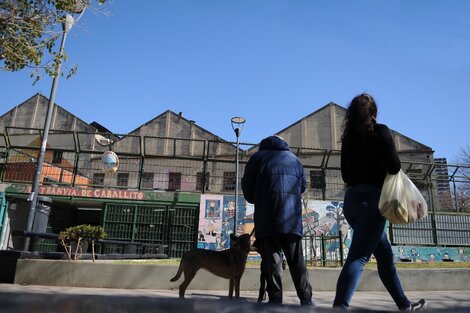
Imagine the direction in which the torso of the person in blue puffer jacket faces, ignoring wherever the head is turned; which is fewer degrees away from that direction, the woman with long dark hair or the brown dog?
the brown dog

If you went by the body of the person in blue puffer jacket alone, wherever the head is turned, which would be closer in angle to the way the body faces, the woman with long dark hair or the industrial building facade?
the industrial building facade

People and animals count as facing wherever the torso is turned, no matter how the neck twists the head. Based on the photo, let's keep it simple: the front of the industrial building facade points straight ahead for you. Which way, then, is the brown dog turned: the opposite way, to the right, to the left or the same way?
to the left

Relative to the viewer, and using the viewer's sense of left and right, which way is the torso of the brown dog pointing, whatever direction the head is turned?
facing to the right of the viewer

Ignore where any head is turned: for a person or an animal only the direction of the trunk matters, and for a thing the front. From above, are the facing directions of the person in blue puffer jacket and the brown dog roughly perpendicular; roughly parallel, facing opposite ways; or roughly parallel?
roughly perpendicular

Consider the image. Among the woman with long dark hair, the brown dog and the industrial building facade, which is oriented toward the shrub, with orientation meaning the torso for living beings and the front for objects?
the industrial building facade

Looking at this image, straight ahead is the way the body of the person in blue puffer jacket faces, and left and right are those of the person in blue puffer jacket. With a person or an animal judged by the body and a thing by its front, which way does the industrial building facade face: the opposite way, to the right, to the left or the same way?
the opposite way

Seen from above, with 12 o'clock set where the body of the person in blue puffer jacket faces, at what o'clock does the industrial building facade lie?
The industrial building facade is roughly at 11 o'clock from the person in blue puffer jacket.

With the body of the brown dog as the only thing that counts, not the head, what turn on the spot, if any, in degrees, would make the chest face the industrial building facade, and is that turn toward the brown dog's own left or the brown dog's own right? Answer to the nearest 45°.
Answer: approximately 90° to the brown dog's own left
